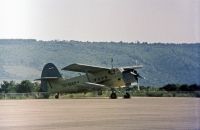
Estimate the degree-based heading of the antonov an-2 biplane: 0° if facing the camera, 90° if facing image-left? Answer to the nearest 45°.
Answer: approximately 315°

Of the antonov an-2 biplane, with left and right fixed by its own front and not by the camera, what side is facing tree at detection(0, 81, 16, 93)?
back
